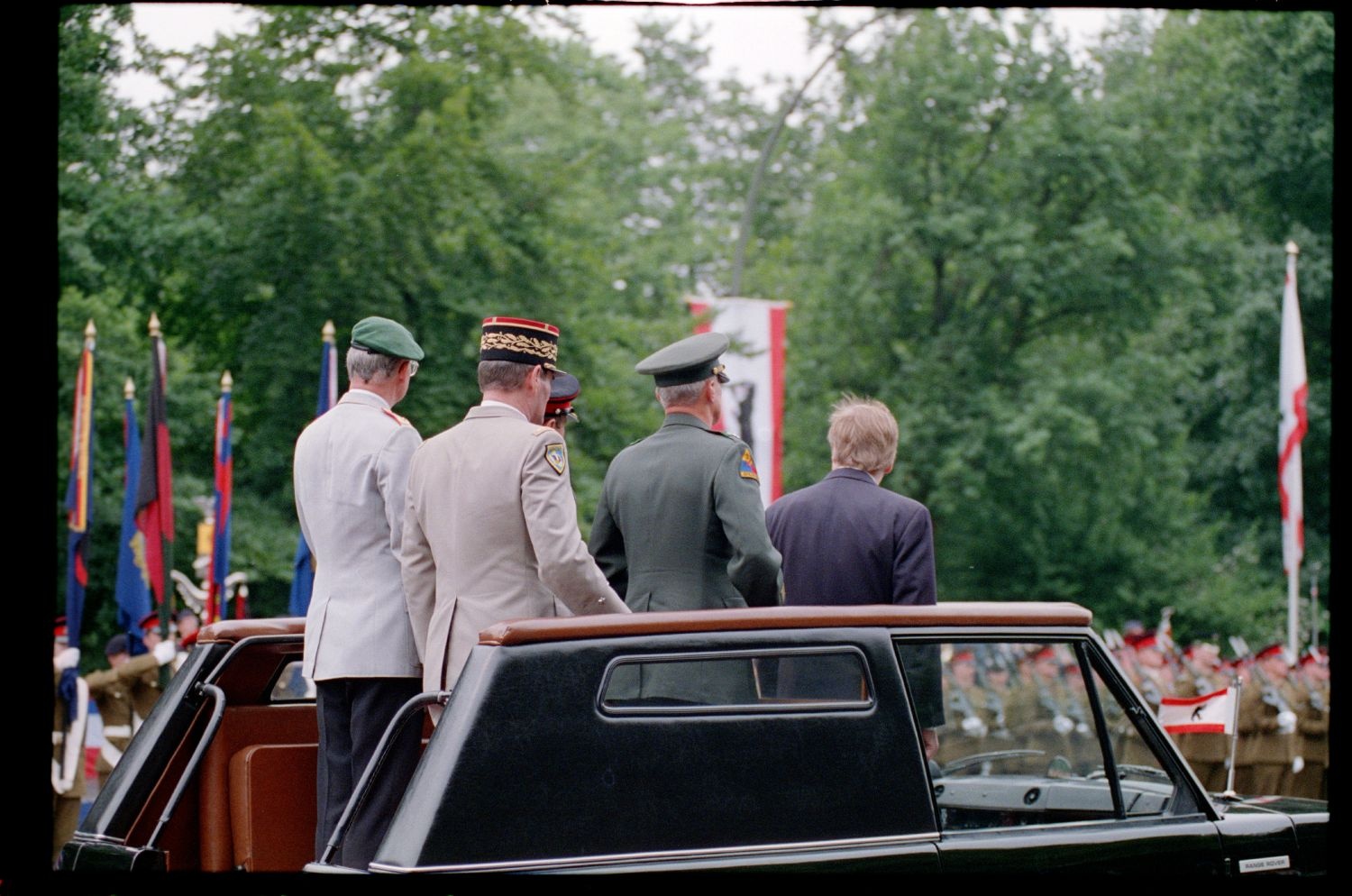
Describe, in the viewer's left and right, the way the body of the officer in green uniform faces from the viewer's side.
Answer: facing away from the viewer and to the right of the viewer

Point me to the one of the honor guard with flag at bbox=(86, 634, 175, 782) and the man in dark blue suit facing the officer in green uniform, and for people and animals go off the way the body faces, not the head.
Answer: the honor guard with flag

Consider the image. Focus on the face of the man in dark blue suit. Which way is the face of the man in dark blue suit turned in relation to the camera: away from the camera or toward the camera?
away from the camera

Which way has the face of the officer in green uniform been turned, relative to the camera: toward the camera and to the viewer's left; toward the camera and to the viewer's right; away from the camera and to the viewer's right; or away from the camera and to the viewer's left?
away from the camera and to the viewer's right

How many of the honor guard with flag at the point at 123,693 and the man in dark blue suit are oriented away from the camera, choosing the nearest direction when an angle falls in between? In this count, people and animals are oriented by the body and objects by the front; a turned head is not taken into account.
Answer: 1

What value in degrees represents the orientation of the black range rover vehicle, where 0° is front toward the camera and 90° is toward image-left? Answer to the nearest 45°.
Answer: approximately 225°

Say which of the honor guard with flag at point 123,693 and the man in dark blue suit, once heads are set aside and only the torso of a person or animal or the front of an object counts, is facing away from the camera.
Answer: the man in dark blue suit

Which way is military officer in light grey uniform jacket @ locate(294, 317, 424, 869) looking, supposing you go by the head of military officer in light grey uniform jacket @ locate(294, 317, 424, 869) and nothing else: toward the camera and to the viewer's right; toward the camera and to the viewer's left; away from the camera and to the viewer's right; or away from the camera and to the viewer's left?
away from the camera and to the viewer's right

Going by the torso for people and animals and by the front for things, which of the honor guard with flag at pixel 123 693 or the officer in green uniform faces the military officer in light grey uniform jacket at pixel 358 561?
the honor guard with flag

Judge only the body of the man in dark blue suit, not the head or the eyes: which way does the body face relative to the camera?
away from the camera

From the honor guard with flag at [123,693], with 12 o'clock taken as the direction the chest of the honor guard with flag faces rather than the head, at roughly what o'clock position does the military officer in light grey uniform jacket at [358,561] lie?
The military officer in light grey uniform jacket is roughly at 12 o'clock from the honor guard with flag.

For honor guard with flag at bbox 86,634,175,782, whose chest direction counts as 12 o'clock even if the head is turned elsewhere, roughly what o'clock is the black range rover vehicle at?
The black range rover vehicle is roughly at 12 o'clock from the honor guard with flag.

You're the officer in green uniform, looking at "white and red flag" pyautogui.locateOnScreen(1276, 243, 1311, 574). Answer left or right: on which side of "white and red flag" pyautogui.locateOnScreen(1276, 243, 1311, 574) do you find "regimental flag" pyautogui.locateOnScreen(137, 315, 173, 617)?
left
